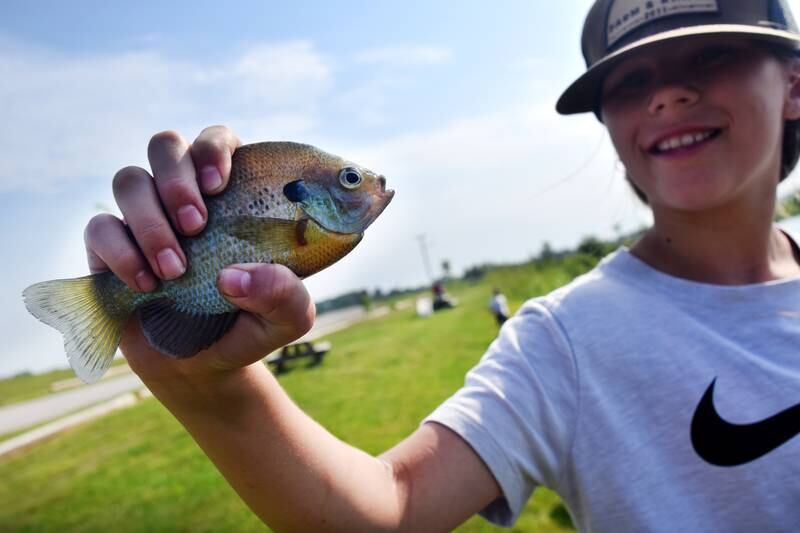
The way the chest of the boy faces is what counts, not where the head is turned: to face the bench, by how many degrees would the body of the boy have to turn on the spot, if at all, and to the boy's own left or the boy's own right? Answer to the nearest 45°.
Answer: approximately 180°

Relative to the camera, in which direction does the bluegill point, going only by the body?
to the viewer's right

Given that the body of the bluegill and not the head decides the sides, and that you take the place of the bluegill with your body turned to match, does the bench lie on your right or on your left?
on your left
